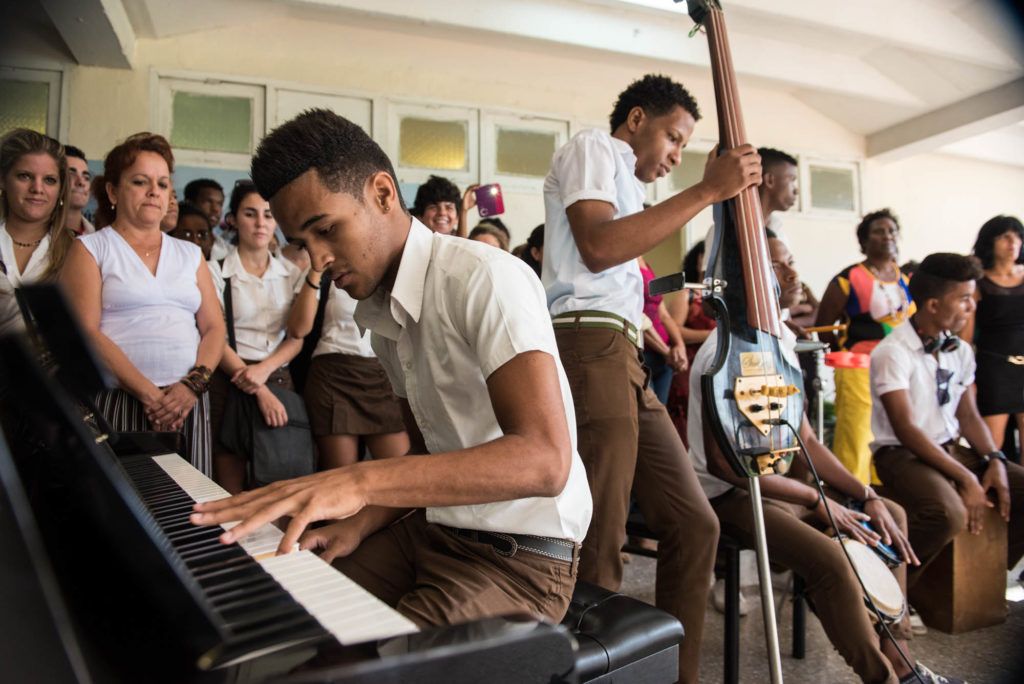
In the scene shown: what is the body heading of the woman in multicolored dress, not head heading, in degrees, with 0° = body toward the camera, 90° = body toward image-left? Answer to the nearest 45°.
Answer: approximately 315°

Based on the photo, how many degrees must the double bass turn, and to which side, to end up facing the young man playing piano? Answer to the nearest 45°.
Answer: approximately 90° to its right

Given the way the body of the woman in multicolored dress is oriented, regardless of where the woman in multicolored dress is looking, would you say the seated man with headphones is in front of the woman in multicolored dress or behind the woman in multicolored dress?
in front

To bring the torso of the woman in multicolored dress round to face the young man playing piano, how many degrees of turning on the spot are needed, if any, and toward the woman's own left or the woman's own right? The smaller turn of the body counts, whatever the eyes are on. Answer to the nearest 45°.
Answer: approximately 45° to the woman's own right

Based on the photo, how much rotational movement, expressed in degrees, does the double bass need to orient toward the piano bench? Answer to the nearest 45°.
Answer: approximately 45° to its right
